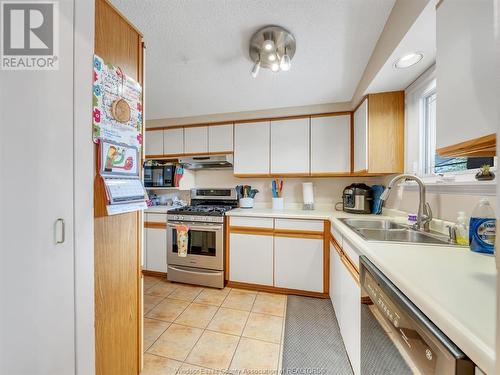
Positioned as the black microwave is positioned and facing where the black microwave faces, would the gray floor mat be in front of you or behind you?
in front

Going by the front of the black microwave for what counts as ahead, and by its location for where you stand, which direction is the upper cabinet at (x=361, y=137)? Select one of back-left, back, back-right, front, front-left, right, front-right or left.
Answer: front-left

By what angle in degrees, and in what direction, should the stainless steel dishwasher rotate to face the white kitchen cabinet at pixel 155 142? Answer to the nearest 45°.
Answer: approximately 45° to its right

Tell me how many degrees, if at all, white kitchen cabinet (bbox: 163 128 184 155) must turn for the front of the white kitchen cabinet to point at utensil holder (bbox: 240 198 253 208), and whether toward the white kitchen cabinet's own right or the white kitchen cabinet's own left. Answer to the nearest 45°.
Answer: approximately 45° to the white kitchen cabinet's own left

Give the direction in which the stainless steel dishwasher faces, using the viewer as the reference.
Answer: facing the viewer and to the left of the viewer

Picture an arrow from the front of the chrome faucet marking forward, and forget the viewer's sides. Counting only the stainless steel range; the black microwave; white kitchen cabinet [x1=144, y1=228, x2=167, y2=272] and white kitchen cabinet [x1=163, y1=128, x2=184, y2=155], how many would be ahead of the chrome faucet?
4

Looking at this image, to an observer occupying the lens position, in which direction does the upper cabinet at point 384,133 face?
facing to the left of the viewer

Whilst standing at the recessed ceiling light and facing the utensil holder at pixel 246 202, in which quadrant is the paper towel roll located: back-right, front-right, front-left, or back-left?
front-right

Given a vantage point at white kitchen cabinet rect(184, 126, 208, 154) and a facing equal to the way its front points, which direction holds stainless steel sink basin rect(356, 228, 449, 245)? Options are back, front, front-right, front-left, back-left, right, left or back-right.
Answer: front-left

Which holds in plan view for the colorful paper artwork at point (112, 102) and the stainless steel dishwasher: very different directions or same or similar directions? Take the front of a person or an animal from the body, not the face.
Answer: very different directions

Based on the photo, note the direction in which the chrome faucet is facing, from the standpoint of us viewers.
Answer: facing to the left of the viewer

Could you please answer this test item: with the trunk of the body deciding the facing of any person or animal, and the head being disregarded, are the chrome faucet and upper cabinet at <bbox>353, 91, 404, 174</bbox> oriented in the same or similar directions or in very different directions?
same or similar directions

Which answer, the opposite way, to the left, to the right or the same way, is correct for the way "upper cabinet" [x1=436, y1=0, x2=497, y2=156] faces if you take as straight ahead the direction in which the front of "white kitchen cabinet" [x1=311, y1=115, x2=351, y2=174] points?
to the right

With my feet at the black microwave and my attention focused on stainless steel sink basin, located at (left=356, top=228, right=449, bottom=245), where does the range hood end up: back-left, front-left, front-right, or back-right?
front-left

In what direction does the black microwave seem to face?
toward the camera

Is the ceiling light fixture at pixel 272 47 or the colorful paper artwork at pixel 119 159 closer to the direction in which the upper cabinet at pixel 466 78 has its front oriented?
the colorful paper artwork

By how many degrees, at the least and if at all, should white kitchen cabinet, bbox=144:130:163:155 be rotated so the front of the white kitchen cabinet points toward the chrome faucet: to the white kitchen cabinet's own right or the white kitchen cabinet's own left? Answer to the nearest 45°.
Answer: approximately 45° to the white kitchen cabinet's own left

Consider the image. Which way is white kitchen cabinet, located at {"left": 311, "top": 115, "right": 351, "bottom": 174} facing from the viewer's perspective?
toward the camera
